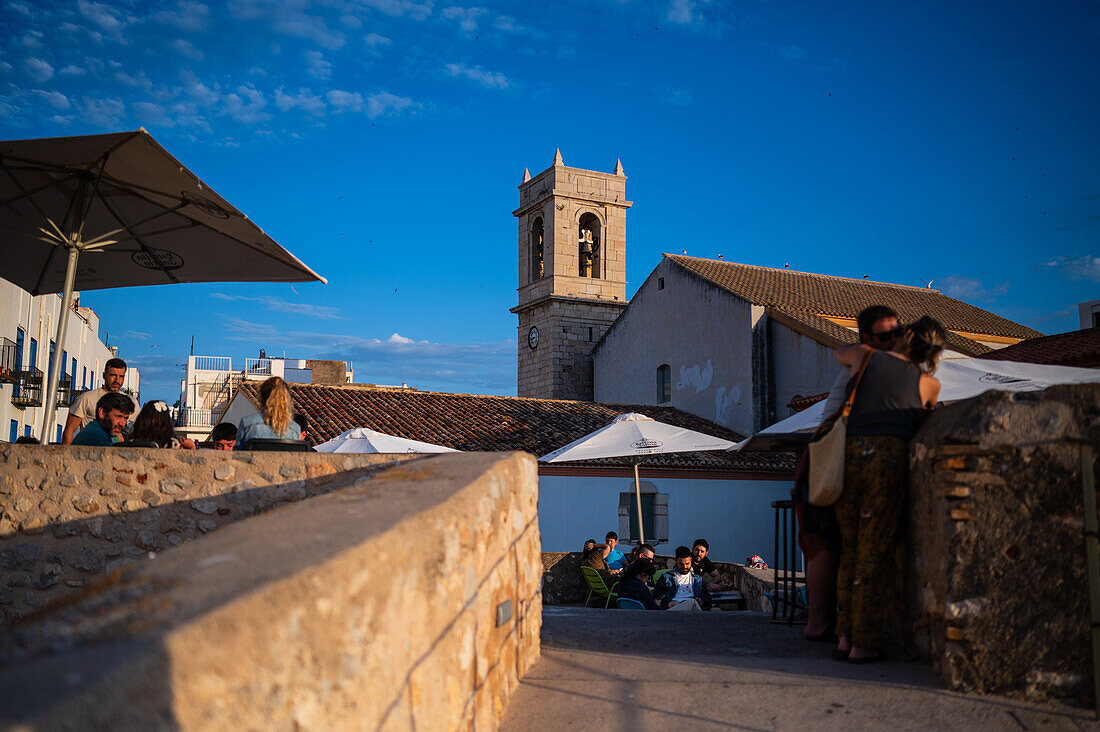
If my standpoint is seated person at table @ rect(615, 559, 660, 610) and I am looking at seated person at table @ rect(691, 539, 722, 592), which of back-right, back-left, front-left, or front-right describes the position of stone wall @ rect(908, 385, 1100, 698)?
back-right

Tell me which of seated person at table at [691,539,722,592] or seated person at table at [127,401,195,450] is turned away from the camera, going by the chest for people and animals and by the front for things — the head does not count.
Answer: seated person at table at [127,401,195,450]

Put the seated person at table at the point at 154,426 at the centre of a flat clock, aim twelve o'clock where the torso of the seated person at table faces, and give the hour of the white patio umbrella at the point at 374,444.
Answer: The white patio umbrella is roughly at 1 o'clock from the seated person at table.

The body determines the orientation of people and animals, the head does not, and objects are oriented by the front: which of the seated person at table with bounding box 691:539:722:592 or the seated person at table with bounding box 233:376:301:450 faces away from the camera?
the seated person at table with bounding box 233:376:301:450

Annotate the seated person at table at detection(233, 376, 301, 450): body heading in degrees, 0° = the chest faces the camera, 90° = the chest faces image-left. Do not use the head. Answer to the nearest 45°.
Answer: approximately 180°

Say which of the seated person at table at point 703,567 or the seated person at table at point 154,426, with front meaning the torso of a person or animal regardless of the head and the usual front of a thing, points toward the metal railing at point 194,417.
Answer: the seated person at table at point 154,426

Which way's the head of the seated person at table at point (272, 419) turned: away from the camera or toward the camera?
away from the camera

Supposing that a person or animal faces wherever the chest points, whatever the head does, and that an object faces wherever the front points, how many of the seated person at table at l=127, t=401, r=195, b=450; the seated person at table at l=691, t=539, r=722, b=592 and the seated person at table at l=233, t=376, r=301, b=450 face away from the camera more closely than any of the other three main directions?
2

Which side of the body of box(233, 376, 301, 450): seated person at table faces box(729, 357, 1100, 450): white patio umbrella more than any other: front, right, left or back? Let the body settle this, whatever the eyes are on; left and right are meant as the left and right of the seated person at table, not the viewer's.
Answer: right

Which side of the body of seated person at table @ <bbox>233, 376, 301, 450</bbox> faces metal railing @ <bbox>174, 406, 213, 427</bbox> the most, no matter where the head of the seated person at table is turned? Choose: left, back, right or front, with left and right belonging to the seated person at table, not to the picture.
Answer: front

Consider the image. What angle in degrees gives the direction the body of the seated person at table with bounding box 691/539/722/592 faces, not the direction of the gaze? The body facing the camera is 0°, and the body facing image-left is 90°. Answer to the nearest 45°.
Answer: approximately 45°

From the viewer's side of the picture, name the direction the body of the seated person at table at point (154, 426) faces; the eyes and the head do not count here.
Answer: away from the camera
